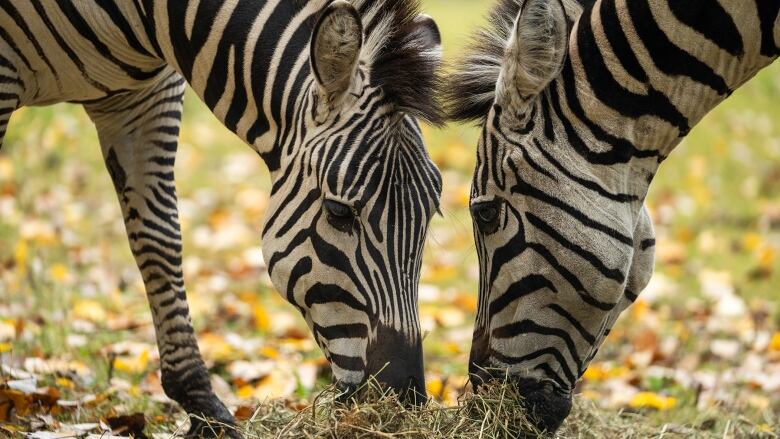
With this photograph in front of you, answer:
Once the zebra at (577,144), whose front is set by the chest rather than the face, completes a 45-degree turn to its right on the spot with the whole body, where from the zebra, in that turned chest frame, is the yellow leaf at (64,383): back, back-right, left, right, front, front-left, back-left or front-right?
front-left

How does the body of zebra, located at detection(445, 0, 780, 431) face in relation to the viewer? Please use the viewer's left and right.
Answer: facing to the left of the viewer

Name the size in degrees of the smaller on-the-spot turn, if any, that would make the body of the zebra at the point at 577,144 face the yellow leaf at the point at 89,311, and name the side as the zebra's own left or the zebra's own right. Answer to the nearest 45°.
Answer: approximately 45° to the zebra's own right

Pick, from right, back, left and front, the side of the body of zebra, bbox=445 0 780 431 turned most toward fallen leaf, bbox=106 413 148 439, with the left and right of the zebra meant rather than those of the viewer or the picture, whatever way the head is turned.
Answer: front

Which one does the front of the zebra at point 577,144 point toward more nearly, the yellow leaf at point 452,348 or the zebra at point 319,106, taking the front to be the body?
the zebra

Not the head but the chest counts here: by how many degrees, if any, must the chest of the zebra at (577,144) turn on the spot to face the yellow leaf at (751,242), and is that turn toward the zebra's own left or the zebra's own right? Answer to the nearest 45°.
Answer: approximately 90° to the zebra's own right

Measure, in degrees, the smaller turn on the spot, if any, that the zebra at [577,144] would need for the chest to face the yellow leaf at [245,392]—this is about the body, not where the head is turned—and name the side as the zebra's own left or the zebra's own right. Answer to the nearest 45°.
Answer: approximately 45° to the zebra's own right

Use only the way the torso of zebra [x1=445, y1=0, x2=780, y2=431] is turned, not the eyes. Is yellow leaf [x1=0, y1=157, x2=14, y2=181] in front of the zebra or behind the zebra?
in front

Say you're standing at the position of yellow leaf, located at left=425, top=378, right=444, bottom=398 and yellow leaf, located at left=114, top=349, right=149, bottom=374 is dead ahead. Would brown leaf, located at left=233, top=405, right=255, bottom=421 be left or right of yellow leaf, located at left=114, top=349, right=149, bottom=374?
left

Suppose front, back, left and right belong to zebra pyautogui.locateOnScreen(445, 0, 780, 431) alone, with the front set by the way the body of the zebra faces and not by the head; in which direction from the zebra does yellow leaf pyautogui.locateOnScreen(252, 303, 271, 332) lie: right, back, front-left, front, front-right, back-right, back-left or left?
front-right

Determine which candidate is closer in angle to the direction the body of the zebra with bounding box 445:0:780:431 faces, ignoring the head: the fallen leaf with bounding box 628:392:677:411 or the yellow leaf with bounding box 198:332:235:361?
the yellow leaf
